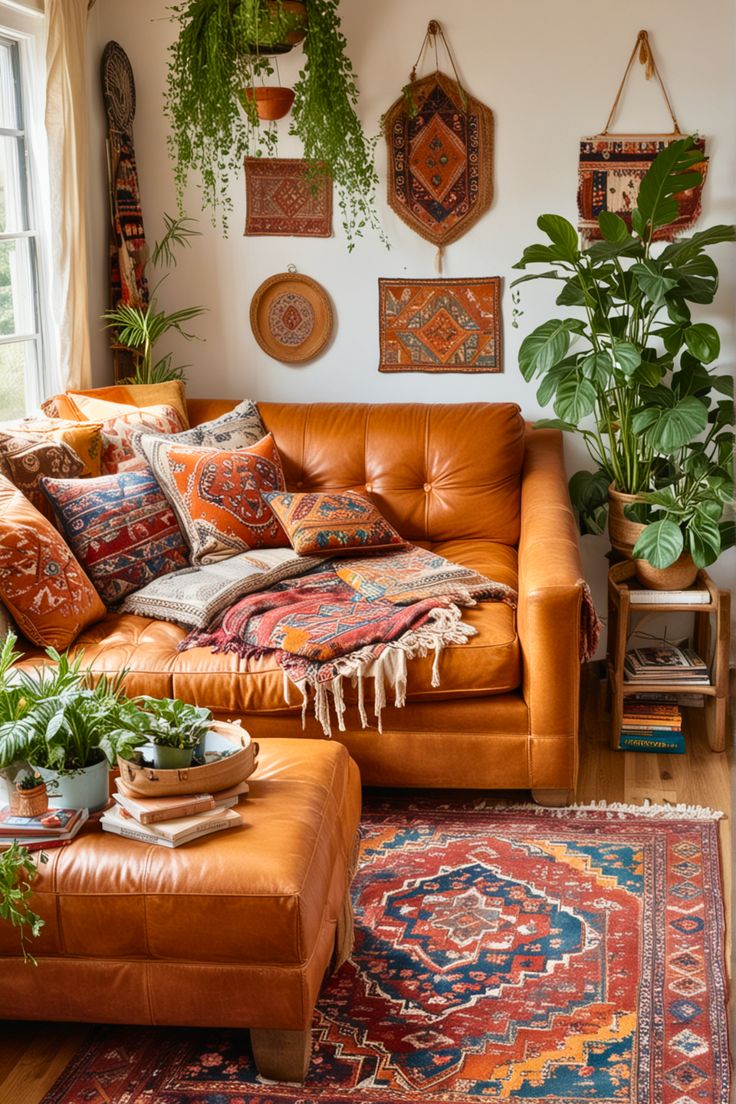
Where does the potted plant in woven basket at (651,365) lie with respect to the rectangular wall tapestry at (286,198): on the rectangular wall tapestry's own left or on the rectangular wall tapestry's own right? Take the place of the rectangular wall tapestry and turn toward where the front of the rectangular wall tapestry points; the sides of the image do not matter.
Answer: on the rectangular wall tapestry's own left

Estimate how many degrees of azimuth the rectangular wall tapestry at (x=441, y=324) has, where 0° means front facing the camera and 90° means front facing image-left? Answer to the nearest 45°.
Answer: approximately 0°

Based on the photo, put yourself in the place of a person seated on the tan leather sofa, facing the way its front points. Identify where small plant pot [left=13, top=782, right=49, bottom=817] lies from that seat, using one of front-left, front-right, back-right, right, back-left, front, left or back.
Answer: front-right

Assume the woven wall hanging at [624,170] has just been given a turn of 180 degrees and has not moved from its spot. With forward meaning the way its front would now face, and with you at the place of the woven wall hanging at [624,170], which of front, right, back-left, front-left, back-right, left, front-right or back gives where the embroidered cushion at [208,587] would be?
back-left

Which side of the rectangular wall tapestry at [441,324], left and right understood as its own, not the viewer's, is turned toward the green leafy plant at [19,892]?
front

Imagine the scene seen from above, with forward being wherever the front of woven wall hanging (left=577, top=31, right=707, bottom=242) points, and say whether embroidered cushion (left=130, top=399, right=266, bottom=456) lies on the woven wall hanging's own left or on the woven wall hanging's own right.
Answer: on the woven wall hanging's own right
